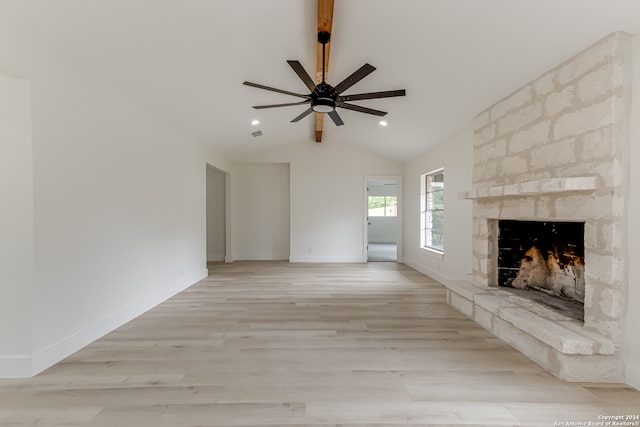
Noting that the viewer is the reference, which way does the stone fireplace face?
facing the viewer and to the left of the viewer

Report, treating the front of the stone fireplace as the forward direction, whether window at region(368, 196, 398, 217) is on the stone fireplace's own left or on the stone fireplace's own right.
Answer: on the stone fireplace's own right
